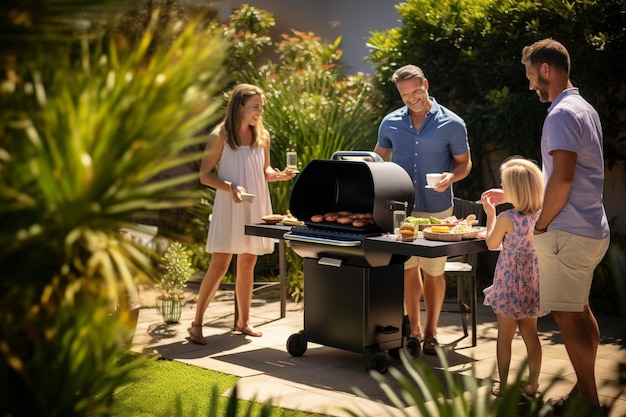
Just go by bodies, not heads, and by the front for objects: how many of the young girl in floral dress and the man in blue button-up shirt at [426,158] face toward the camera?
1

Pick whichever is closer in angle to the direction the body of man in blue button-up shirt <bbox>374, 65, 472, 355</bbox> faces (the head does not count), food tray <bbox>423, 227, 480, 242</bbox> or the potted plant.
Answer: the food tray

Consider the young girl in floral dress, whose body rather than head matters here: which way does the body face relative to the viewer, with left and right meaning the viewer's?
facing away from the viewer and to the left of the viewer

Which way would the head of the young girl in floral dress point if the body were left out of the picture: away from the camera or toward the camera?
away from the camera

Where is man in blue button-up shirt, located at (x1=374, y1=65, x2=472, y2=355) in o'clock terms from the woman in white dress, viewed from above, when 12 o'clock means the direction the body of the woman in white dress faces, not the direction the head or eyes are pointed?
The man in blue button-up shirt is roughly at 11 o'clock from the woman in white dress.

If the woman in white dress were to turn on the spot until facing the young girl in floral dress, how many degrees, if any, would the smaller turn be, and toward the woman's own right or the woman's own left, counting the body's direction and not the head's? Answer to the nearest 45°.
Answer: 0° — they already face them

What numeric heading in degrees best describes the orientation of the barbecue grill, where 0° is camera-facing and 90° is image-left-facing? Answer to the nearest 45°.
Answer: approximately 45°

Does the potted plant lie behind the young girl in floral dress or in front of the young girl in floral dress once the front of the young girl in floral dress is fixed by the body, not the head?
in front

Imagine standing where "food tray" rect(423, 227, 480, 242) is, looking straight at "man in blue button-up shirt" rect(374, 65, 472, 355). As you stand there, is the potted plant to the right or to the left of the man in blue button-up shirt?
left
